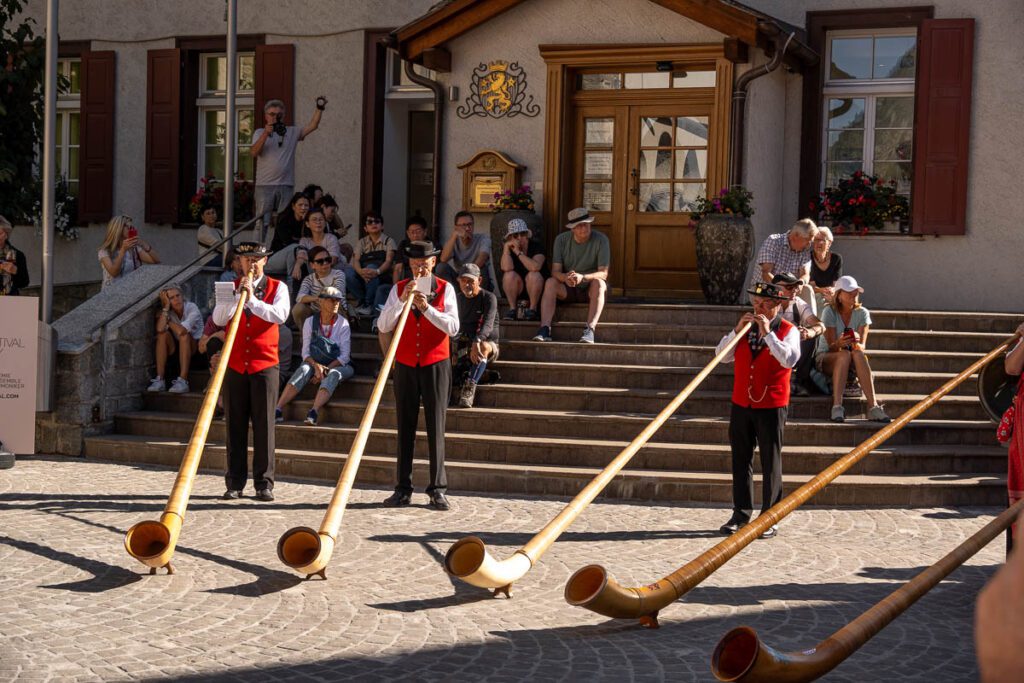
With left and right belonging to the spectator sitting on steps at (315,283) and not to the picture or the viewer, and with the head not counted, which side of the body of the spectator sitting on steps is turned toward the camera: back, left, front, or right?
front

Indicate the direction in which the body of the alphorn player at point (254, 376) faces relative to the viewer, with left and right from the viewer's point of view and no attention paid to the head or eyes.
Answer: facing the viewer

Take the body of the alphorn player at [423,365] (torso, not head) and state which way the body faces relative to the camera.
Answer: toward the camera

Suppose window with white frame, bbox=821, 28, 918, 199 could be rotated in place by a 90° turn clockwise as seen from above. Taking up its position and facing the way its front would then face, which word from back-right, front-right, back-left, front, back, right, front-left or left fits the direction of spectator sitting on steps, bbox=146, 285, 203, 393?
front-left

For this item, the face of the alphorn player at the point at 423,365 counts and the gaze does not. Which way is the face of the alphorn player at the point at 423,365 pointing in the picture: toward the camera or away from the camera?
toward the camera

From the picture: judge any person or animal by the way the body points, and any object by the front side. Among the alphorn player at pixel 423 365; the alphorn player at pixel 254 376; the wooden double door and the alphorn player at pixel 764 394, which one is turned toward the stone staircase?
the wooden double door

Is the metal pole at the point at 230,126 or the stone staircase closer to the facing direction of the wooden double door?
the stone staircase

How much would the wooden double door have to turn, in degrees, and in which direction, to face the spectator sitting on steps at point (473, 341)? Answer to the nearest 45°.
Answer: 0° — it already faces them

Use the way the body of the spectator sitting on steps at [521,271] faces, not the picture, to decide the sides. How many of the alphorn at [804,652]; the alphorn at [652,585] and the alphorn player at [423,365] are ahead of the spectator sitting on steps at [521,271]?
3

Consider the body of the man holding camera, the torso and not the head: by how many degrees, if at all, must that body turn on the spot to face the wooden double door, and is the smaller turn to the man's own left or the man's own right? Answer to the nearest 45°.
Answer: approximately 90° to the man's own left

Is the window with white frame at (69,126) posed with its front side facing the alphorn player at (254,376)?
yes

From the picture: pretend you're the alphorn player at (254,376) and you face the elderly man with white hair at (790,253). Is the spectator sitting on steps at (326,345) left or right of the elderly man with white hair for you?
left

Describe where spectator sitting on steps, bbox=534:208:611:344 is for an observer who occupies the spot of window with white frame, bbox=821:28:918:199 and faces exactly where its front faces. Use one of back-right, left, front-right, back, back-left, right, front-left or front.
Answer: front-right

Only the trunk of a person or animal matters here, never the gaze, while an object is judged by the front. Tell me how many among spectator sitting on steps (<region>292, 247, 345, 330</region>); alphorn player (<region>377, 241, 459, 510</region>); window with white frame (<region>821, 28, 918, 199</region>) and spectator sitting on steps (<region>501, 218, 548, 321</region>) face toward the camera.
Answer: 4
